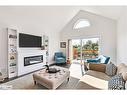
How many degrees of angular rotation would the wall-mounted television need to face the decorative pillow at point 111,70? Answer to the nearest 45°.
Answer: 0° — it already faces it

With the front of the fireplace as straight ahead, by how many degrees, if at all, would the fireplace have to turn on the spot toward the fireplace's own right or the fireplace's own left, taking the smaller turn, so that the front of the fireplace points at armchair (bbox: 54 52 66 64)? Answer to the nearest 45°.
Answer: approximately 90° to the fireplace's own left

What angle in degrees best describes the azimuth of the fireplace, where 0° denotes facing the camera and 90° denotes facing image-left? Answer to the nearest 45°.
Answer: approximately 315°
